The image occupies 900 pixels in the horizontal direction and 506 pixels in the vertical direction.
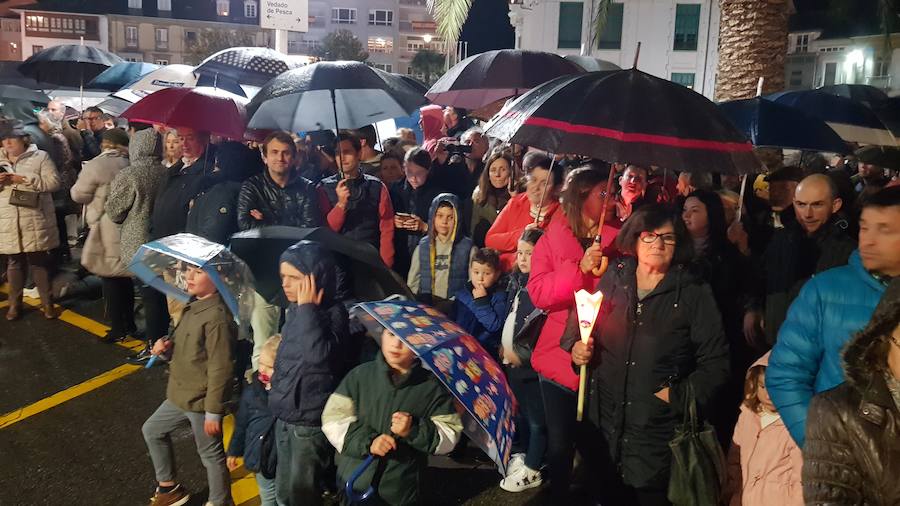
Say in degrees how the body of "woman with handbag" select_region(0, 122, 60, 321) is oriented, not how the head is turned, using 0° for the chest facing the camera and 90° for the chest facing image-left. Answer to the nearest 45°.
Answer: approximately 45°

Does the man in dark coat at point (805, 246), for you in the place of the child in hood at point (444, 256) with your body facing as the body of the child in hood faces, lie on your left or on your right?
on your left

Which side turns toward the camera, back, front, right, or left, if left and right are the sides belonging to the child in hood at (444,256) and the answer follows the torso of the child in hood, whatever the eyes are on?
front

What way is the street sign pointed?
toward the camera

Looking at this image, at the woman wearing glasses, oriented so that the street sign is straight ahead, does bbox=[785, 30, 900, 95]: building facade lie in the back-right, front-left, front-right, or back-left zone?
front-right

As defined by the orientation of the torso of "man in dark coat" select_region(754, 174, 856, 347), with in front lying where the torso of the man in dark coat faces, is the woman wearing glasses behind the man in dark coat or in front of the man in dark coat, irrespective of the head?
in front

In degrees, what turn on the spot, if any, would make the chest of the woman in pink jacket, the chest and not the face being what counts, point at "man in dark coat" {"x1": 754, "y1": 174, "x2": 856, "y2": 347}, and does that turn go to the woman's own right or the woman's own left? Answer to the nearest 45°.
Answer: approximately 45° to the woman's own left

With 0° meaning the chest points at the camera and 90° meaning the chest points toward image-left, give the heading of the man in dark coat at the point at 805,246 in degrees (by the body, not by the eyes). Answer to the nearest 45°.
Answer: approximately 45°

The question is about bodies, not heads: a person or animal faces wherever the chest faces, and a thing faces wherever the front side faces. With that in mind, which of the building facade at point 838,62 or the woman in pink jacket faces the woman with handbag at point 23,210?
the building facade
